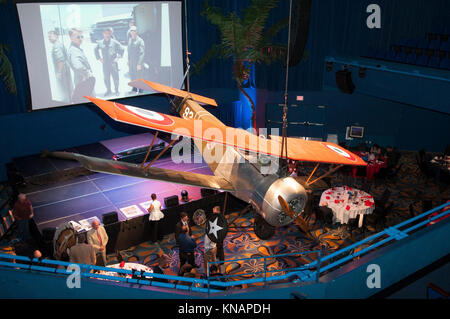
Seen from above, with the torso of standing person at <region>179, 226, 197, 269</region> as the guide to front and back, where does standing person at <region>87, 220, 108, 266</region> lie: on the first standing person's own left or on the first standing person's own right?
on the first standing person's own left

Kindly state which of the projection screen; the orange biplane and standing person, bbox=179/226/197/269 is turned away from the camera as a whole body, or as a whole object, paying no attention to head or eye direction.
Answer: the standing person

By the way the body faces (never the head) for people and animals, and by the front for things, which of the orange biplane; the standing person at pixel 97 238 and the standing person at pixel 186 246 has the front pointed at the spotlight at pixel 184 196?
the standing person at pixel 186 246

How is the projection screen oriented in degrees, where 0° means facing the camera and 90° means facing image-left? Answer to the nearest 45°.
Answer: approximately 315°

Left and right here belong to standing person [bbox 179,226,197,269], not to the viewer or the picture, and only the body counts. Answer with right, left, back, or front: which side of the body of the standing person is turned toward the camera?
back

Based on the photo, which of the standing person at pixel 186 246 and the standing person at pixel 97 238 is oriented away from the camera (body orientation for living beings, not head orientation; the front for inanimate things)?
the standing person at pixel 186 246

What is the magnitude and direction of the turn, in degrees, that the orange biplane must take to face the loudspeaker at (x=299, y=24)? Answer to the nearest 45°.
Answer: approximately 90° to its left
